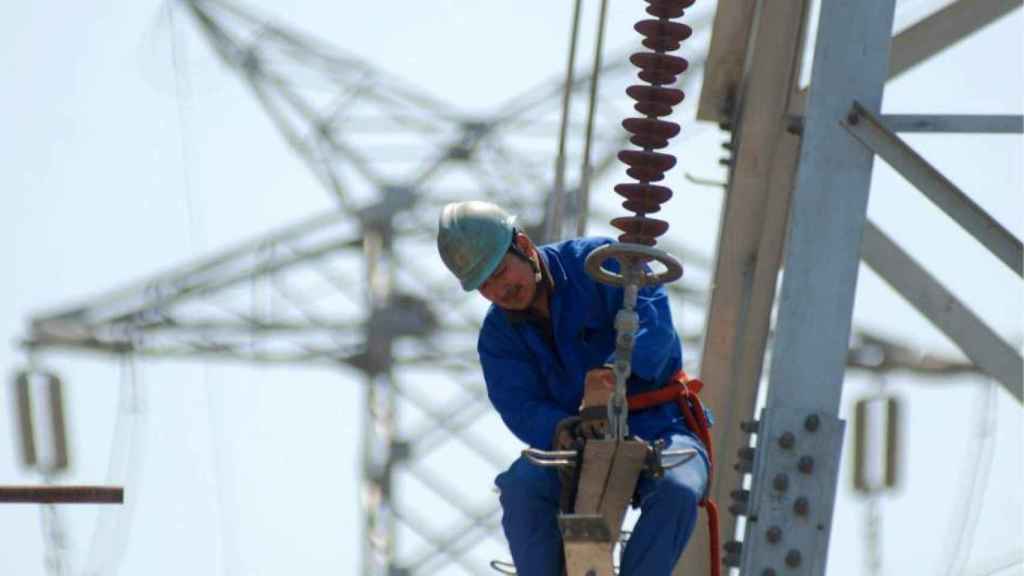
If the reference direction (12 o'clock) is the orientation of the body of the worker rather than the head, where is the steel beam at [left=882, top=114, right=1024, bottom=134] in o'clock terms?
The steel beam is roughly at 9 o'clock from the worker.

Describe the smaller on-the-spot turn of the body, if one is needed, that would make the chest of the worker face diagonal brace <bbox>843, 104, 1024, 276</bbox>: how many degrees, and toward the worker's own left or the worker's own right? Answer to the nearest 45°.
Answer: approximately 90° to the worker's own left

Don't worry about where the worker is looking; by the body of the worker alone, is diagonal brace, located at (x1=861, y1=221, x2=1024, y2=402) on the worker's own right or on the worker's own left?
on the worker's own left

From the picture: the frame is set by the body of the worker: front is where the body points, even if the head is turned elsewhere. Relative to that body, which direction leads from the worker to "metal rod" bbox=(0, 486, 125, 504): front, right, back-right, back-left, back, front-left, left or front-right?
right

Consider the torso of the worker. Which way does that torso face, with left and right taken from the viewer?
facing the viewer

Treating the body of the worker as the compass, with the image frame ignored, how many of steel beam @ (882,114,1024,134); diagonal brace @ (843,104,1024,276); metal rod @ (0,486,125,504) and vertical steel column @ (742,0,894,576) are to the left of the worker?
3

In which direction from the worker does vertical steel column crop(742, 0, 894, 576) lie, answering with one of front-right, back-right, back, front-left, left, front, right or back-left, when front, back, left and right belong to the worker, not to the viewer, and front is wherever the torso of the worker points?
left
